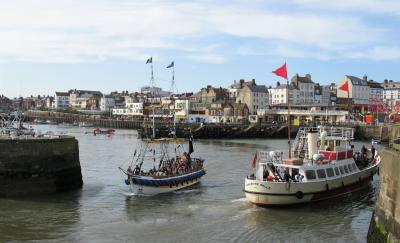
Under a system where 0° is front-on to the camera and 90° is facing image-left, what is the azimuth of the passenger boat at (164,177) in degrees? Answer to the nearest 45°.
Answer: approximately 45°

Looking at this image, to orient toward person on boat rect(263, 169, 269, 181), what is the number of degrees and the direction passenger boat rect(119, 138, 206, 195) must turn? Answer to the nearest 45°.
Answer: approximately 90° to its left
